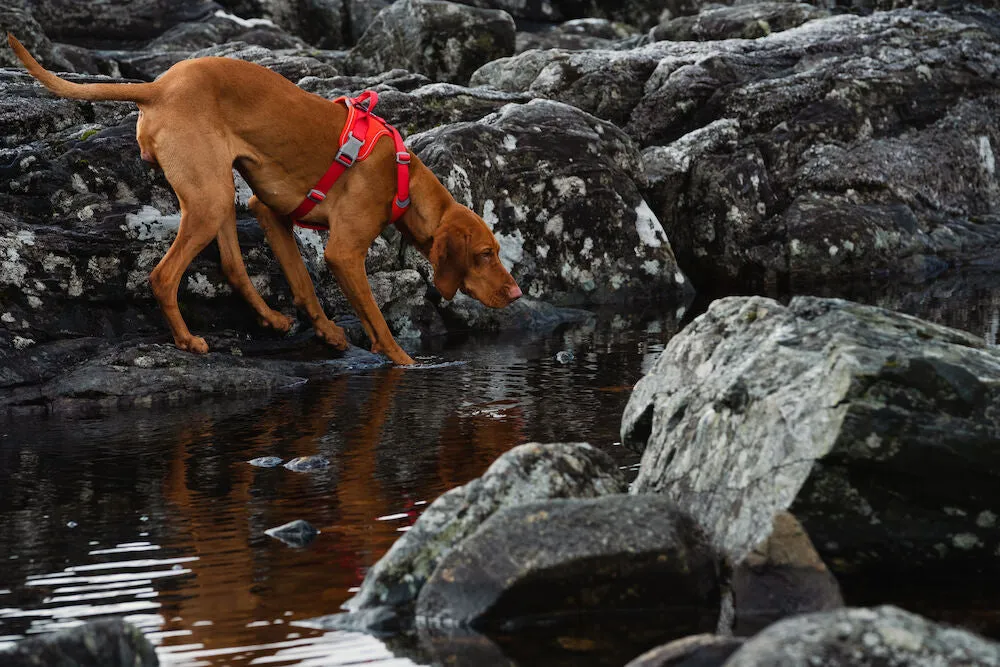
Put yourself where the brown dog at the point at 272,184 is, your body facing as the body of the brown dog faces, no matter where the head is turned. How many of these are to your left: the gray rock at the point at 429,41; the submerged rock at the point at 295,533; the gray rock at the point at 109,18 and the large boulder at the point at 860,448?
2

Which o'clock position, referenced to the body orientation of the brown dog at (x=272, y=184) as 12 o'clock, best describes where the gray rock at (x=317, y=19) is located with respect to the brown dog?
The gray rock is roughly at 9 o'clock from the brown dog.

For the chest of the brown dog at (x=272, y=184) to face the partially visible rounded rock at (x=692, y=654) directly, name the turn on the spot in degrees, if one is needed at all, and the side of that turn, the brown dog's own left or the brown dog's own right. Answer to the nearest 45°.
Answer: approximately 90° to the brown dog's own right

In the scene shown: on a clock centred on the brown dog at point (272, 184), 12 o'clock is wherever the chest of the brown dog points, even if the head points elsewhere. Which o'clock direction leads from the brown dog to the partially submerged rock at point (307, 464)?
The partially submerged rock is roughly at 3 o'clock from the brown dog.

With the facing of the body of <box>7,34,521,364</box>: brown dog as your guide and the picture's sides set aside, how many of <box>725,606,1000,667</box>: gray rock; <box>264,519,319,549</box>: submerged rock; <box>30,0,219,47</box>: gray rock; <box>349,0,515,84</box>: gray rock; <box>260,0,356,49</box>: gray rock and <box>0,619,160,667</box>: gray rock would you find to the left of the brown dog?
3

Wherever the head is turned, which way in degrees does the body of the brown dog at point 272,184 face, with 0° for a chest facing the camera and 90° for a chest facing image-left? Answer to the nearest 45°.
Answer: approximately 270°

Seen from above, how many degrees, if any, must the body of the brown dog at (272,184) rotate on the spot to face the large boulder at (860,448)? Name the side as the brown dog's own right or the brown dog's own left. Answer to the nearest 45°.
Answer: approximately 90° to the brown dog's own right

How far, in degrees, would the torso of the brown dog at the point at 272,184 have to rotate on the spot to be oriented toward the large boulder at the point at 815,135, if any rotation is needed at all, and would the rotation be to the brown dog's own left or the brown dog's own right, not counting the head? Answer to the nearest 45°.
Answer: approximately 45° to the brown dog's own left
